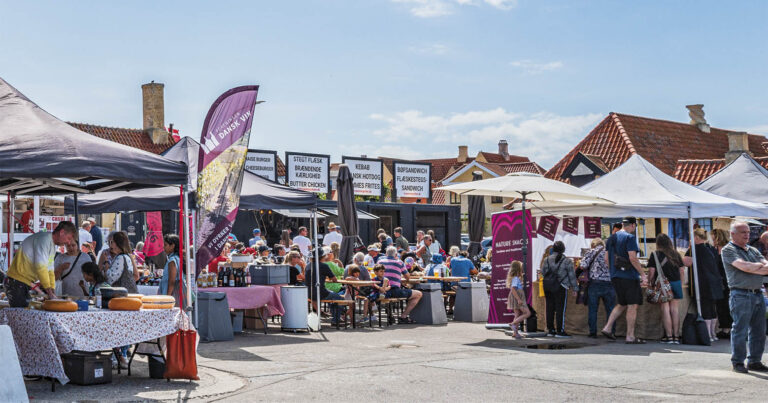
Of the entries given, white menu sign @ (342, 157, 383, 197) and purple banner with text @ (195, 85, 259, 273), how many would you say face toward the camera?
2

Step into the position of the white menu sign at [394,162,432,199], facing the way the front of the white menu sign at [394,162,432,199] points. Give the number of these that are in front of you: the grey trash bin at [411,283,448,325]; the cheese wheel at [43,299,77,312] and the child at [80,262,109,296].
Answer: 3

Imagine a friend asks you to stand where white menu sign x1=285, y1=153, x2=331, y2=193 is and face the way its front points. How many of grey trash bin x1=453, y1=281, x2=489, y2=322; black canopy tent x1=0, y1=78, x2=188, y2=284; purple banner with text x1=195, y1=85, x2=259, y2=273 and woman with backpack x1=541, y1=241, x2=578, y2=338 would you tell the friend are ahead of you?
4

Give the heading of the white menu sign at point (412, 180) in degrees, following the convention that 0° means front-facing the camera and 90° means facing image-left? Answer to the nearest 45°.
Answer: approximately 0°

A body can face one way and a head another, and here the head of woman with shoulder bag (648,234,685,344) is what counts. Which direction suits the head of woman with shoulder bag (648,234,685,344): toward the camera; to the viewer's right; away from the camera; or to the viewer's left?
away from the camera

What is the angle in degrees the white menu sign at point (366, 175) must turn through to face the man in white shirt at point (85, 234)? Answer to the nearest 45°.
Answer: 0° — it already faces them

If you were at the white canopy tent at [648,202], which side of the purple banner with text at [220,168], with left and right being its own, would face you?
left

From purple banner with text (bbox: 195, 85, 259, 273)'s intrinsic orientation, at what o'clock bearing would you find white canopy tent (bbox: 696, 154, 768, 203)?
The white canopy tent is roughly at 8 o'clock from the purple banner with text.

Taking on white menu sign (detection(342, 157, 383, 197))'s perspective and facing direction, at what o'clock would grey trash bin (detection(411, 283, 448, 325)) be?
The grey trash bin is roughly at 12 o'clock from the white menu sign.
